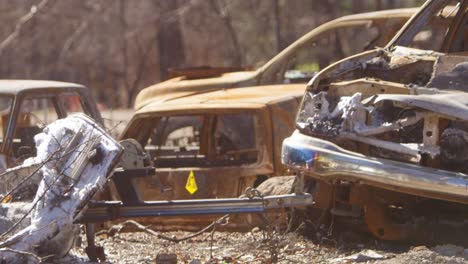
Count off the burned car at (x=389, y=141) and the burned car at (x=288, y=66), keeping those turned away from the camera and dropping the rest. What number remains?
0

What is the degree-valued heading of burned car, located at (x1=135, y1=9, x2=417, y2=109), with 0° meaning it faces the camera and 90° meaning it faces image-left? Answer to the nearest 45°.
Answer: approximately 90°

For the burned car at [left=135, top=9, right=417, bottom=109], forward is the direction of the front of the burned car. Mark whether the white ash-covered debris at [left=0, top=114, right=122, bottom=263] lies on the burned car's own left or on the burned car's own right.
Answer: on the burned car's own left

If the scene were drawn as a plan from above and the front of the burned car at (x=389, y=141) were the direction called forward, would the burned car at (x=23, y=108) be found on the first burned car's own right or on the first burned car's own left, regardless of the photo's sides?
on the first burned car's own right

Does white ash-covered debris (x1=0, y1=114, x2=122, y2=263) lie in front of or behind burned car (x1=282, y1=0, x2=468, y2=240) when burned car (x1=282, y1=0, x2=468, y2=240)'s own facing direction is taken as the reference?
in front

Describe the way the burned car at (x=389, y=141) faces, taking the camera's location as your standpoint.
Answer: facing the viewer and to the left of the viewer

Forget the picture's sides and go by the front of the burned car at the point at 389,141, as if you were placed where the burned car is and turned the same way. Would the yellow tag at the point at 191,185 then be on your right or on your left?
on your right

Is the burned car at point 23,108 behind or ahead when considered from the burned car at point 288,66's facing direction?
ahead

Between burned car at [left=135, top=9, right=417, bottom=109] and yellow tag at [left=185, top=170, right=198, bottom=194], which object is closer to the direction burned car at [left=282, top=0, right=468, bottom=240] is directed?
the yellow tag

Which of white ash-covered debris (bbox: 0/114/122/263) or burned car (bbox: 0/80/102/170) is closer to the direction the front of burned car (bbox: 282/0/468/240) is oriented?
the white ash-covered debris
